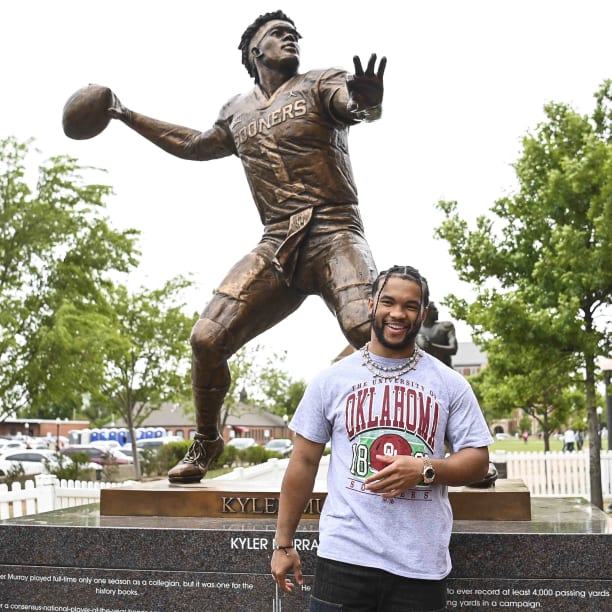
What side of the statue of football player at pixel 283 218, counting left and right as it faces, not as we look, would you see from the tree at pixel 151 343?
back

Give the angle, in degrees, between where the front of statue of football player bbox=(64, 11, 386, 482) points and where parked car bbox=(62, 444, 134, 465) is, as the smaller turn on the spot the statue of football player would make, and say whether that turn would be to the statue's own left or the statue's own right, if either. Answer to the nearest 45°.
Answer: approximately 180°

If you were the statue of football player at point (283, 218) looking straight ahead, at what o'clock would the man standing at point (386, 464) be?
The man standing is roughly at 12 o'clock from the statue of football player.

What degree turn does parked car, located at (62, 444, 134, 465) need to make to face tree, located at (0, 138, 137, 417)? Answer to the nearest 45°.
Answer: approximately 90° to its right

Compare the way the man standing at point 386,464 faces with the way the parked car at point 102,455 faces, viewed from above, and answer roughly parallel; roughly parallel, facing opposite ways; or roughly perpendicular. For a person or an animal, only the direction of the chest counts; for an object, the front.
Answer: roughly perpendicular
